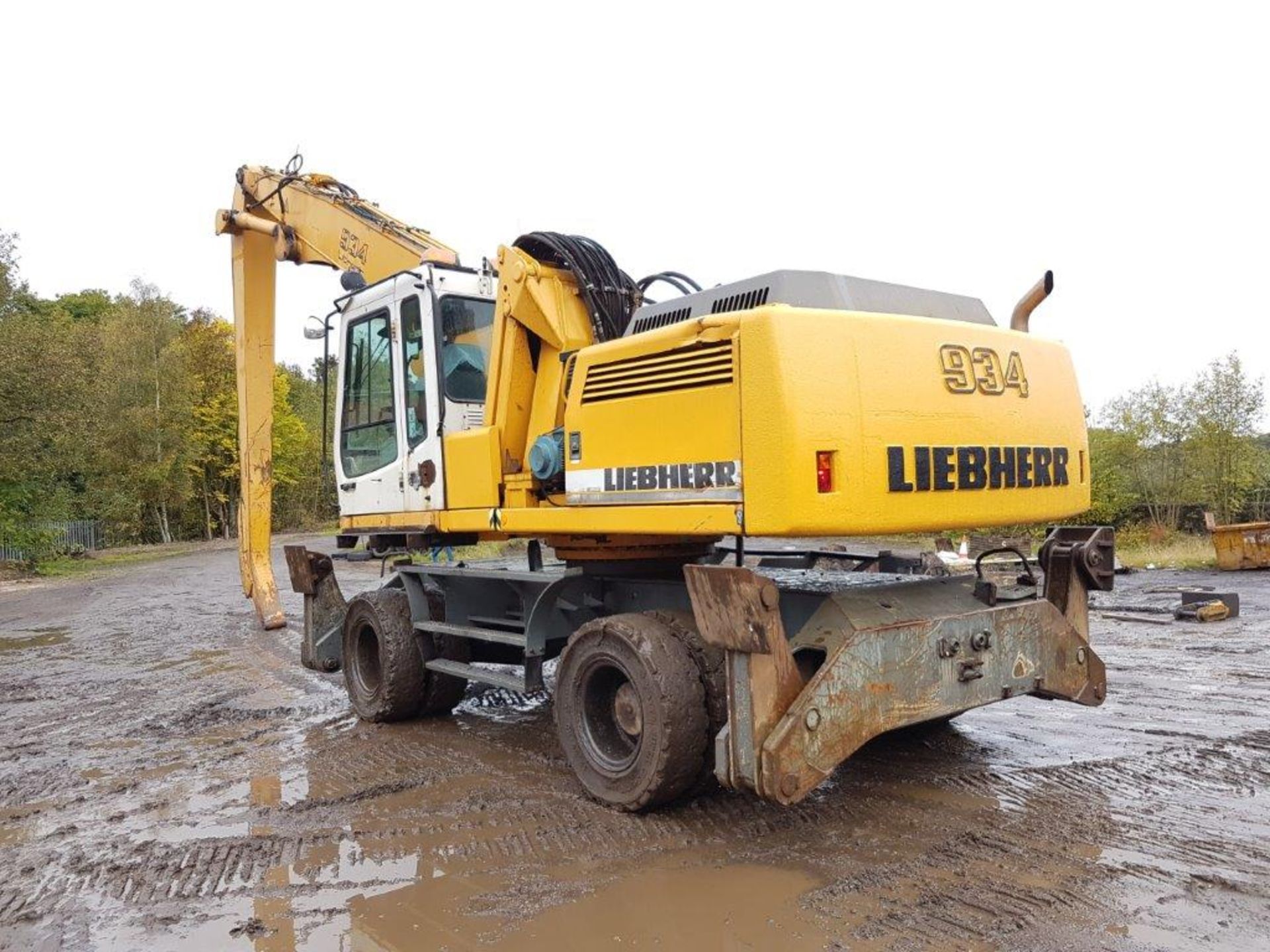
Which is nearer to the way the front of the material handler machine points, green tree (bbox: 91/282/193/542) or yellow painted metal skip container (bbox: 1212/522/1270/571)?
the green tree

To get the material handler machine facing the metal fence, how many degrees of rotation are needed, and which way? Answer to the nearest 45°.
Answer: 0° — it already faces it

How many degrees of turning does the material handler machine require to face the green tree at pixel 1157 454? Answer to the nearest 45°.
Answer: approximately 90° to its right

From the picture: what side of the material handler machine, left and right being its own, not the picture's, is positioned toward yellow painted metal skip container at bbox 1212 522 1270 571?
right

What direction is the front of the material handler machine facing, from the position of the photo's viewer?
facing away from the viewer and to the left of the viewer
